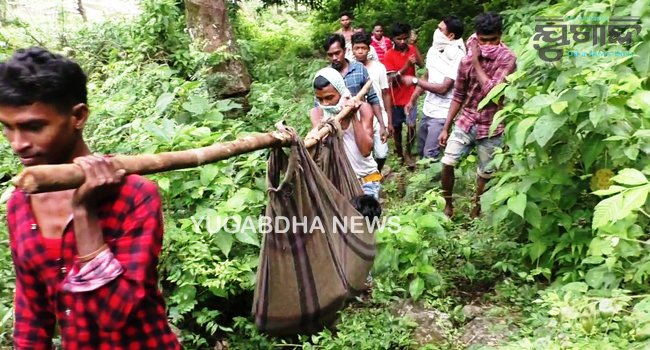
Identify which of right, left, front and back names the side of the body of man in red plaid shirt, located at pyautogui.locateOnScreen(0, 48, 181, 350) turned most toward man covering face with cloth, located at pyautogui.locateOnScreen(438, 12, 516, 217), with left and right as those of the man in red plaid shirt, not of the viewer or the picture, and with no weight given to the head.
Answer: back

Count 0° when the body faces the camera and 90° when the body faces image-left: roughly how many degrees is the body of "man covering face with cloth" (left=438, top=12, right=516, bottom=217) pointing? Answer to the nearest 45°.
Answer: approximately 0°

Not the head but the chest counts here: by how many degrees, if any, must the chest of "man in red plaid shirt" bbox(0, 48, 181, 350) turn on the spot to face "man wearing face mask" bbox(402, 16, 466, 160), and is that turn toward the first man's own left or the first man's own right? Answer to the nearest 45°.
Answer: approximately 180°

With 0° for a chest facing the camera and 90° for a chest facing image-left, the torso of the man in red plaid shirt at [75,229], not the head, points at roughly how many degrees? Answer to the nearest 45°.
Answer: approximately 45°

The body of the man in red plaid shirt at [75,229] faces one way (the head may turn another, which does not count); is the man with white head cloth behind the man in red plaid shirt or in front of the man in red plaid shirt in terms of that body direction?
behind

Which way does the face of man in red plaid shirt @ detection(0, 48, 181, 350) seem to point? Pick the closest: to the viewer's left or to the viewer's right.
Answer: to the viewer's left

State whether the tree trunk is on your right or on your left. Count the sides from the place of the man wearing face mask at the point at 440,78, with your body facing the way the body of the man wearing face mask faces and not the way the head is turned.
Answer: on your right

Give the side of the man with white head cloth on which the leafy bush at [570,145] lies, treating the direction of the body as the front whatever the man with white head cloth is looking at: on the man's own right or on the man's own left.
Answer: on the man's own left

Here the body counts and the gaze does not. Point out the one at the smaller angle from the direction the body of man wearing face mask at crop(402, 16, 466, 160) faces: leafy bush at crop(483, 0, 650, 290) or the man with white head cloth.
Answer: the man with white head cloth

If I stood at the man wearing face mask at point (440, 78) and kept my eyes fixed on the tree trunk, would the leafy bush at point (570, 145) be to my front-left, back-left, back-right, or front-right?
back-left
